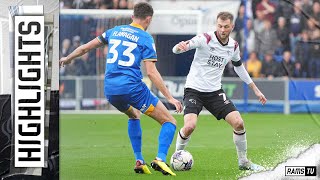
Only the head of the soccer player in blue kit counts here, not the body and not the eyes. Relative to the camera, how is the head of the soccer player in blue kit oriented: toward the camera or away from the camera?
away from the camera

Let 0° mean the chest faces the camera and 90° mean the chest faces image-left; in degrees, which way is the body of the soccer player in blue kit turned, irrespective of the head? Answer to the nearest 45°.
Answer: approximately 225°
